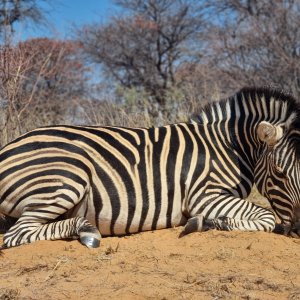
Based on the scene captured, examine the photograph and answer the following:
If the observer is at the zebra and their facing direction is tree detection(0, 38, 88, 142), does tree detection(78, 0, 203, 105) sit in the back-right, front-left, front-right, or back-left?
front-right

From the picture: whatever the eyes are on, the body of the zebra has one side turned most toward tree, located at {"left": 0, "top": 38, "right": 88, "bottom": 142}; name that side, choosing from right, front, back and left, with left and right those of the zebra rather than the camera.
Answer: left

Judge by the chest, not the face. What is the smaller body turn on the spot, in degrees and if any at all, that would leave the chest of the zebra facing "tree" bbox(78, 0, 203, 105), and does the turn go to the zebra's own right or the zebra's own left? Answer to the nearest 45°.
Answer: approximately 90° to the zebra's own left

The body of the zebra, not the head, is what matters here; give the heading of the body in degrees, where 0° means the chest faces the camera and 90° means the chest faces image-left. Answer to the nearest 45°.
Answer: approximately 270°
